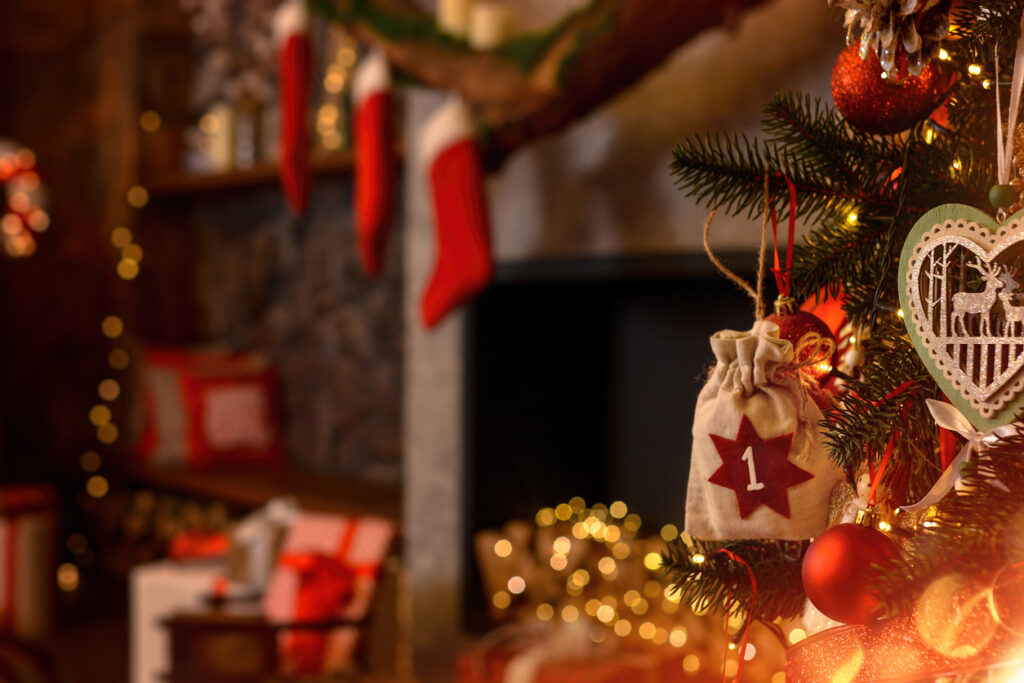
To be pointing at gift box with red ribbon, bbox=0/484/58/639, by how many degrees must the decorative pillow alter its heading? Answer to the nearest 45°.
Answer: approximately 90° to its right

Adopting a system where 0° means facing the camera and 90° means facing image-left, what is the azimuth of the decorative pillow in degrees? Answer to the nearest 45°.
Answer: approximately 0°

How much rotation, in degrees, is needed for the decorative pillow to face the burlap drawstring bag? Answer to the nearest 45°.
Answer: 0° — it already faces it
